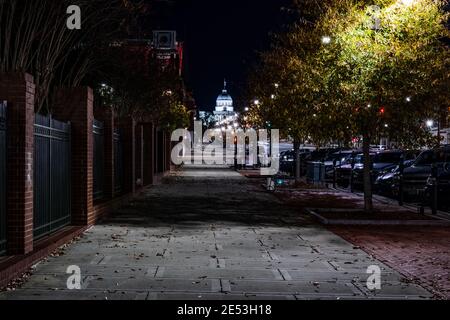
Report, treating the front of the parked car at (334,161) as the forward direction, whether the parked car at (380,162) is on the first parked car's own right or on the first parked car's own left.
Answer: on the first parked car's own left

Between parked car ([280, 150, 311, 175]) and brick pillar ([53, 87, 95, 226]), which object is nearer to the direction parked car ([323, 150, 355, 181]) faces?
the brick pillar

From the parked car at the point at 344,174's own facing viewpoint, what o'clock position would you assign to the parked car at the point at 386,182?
the parked car at the point at 386,182 is roughly at 10 o'clock from the parked car at the point at 344,174.

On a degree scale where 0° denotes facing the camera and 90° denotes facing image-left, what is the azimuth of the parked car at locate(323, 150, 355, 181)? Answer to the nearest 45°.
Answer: approximately 45°

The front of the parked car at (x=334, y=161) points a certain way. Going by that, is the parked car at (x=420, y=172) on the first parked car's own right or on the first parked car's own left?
on the first parked car's own left

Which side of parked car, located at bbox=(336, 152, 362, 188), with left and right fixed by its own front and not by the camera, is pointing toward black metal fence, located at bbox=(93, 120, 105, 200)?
front

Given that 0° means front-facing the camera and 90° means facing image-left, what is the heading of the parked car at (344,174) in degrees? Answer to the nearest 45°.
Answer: approximately 45°

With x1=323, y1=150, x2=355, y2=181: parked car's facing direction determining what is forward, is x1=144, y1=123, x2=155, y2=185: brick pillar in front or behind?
in front

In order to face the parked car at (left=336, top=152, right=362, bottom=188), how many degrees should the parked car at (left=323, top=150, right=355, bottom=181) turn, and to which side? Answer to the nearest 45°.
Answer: approximately 45° to its left

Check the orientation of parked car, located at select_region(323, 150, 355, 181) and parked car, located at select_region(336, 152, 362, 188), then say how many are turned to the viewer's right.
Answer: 0

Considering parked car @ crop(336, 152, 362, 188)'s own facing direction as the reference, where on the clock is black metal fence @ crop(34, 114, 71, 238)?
The black metal fence is roughly at 11 o'clock from the parked car.
